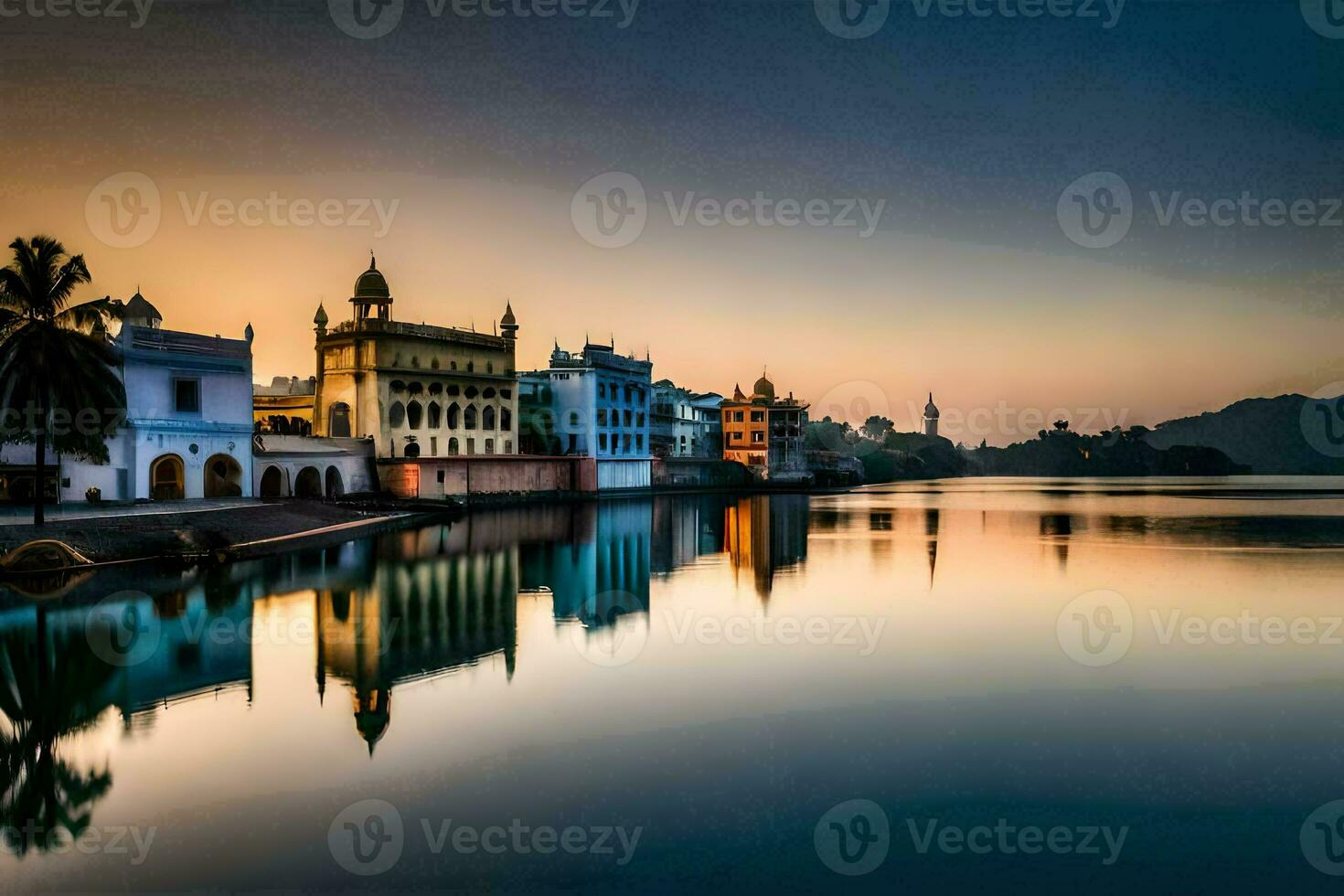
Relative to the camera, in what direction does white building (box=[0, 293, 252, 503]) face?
facing the viewer

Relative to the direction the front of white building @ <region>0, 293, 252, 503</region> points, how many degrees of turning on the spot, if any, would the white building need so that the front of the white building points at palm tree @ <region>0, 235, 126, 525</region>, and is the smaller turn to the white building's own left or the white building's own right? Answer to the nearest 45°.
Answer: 0° — it already faces it
